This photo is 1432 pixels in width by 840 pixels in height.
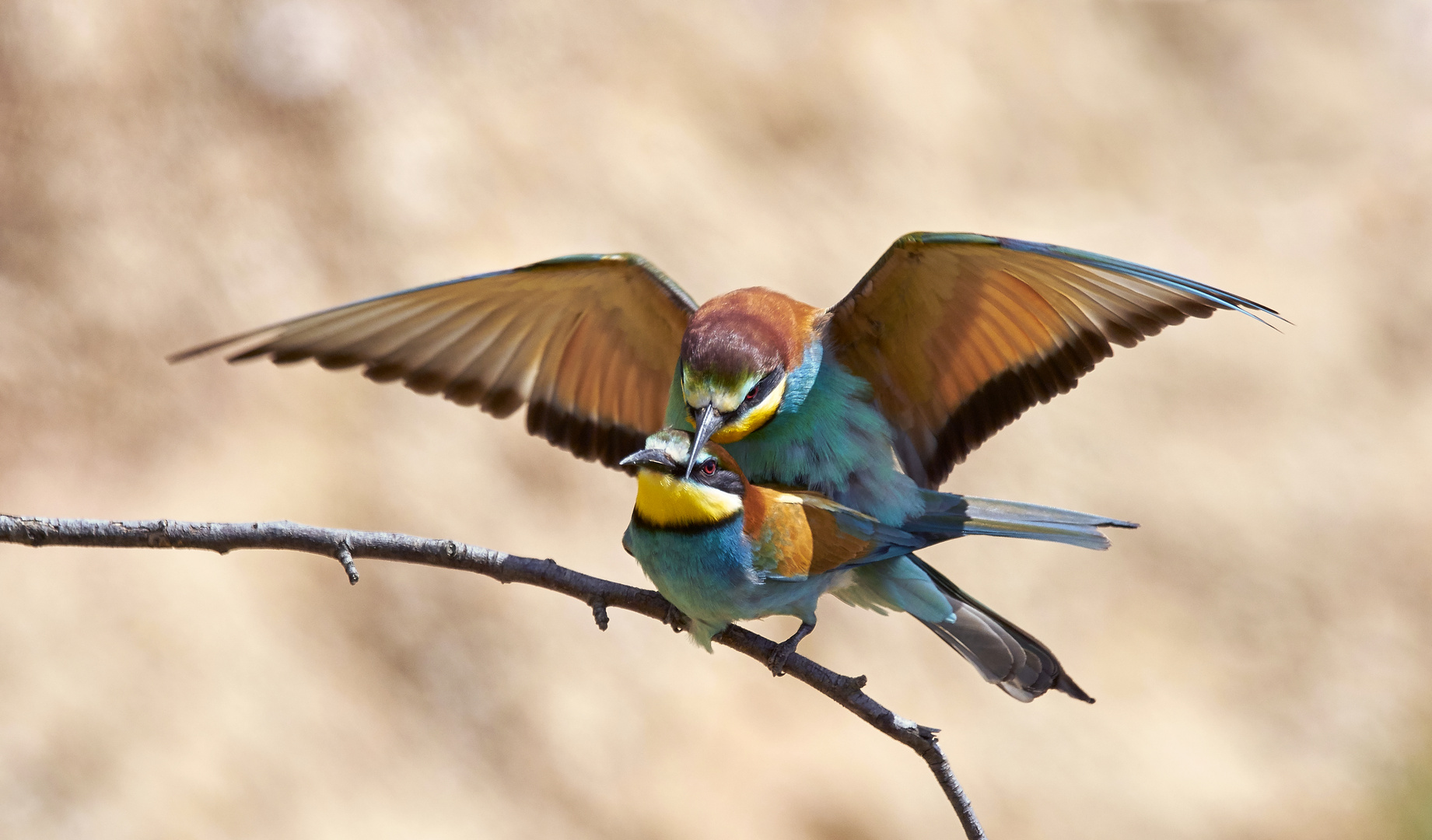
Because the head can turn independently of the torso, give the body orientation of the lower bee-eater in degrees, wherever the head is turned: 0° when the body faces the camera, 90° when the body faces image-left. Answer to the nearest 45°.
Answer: approximately 45°

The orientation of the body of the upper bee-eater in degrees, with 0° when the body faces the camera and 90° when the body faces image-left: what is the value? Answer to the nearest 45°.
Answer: approximately 45°
